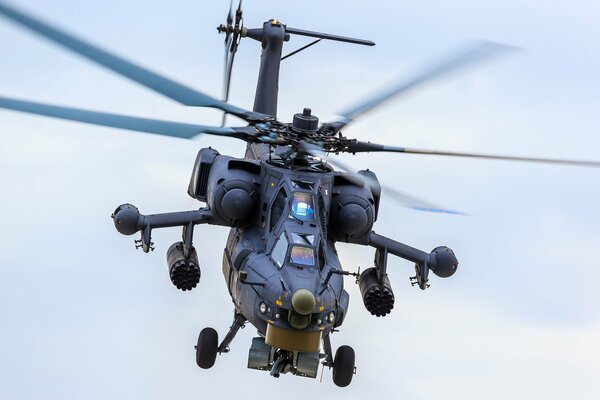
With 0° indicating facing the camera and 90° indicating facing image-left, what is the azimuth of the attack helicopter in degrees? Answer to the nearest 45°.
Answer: approximately 0°
